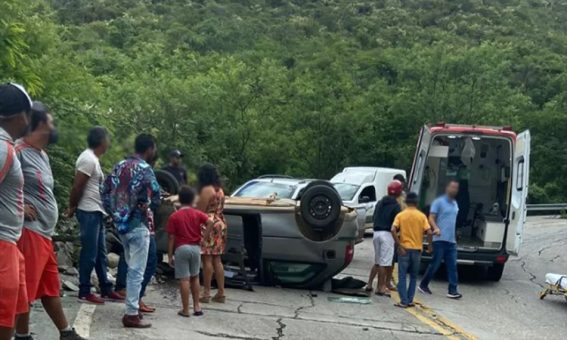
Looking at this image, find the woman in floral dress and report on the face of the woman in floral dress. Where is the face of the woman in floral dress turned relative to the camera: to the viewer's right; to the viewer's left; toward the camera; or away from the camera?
away from the camera

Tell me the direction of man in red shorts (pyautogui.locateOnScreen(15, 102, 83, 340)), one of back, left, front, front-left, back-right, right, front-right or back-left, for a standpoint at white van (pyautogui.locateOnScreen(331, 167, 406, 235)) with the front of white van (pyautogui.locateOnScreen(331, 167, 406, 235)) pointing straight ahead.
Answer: front-left

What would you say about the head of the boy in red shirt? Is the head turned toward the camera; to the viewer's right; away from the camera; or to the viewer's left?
away from the camera

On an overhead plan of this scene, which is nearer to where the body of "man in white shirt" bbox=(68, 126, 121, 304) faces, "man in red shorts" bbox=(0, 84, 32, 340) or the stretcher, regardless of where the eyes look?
the stretcher

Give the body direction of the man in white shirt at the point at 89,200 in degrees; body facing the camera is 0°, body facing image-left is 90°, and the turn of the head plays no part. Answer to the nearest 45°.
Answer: approximately 270°

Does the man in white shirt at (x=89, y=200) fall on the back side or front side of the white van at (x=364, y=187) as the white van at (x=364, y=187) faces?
on the front side

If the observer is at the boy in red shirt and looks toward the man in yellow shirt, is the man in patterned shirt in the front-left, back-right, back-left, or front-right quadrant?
back-right

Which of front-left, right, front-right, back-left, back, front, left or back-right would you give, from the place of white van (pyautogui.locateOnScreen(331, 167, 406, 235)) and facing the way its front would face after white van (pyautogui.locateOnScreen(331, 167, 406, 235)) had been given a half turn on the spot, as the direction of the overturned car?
back-right

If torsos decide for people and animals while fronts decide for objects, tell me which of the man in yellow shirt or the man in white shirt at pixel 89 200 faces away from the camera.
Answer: the man in yellow shirt

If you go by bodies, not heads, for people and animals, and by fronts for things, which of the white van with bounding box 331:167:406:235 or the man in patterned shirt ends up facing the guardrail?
the man in patterned shirt

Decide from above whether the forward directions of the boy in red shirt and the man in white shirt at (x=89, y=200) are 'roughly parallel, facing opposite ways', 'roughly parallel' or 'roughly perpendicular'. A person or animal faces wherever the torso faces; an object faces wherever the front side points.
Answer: roughly perpendicular

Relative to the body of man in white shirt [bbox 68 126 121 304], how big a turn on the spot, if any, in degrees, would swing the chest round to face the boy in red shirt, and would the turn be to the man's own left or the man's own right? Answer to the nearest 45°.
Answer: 0° — they already face them

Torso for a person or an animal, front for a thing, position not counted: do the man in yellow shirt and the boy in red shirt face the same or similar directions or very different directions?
same or similar directions

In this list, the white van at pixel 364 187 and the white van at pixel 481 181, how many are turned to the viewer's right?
0

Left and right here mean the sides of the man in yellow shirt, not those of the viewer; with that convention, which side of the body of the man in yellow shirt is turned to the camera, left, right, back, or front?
back
